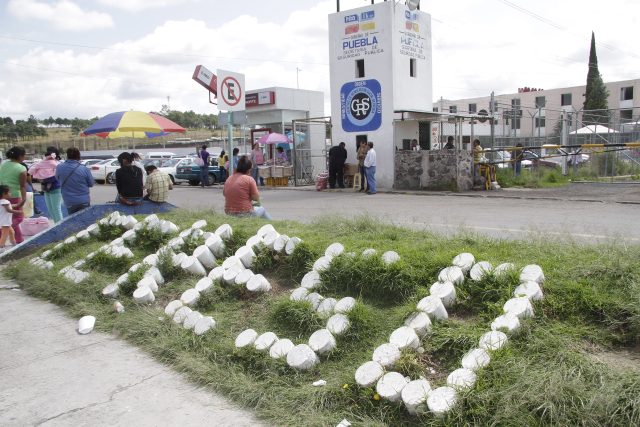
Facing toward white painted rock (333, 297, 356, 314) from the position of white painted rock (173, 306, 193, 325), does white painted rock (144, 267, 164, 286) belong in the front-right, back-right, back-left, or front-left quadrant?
back-left

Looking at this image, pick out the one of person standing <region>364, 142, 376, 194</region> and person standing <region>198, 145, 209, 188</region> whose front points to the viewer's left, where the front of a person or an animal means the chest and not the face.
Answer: person standing <region>364, 142, 376, 194</region>

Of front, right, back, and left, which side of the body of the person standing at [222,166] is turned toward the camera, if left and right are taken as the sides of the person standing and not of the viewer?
back

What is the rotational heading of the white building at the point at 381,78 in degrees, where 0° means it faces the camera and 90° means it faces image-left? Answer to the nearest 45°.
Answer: approximately 45°

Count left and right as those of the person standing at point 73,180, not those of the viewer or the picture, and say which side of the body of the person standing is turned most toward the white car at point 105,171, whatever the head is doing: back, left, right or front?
front

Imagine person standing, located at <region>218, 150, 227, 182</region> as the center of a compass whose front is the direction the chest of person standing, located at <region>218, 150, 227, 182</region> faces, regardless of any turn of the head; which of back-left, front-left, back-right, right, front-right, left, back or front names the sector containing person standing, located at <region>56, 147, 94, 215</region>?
back

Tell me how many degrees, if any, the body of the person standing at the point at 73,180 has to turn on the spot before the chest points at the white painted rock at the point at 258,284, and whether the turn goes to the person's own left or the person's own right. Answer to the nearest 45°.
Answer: approximately 180°

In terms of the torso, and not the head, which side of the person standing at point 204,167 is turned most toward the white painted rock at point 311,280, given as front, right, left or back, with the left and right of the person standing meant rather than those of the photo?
back

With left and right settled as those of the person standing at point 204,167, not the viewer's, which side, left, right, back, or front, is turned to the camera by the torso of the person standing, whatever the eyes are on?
back

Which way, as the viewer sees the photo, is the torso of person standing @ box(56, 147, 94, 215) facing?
away from the camera

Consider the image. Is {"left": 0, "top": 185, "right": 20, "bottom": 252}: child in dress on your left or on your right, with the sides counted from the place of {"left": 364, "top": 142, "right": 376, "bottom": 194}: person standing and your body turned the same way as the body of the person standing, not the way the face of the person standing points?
on your left

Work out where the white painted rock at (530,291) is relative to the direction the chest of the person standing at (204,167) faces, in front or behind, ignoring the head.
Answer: behind

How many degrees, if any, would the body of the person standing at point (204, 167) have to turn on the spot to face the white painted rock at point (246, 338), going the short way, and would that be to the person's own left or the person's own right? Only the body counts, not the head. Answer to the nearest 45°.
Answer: approximately 180°

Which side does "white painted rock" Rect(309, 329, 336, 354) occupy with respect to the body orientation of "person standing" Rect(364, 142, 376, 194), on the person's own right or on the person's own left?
on the person's own left

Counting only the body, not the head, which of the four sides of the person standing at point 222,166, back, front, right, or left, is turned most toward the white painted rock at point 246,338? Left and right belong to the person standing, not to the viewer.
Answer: back
